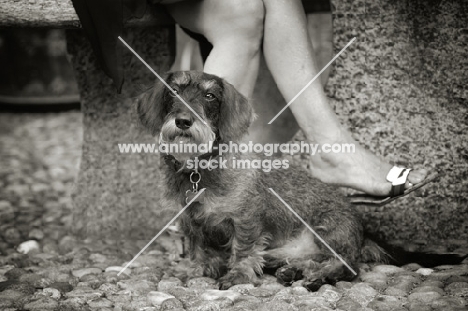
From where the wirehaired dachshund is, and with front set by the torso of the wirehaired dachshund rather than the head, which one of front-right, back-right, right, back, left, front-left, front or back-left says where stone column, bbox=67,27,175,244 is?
right

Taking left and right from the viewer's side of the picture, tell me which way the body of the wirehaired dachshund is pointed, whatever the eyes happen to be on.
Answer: facing the viewer and to the left of the viewer
